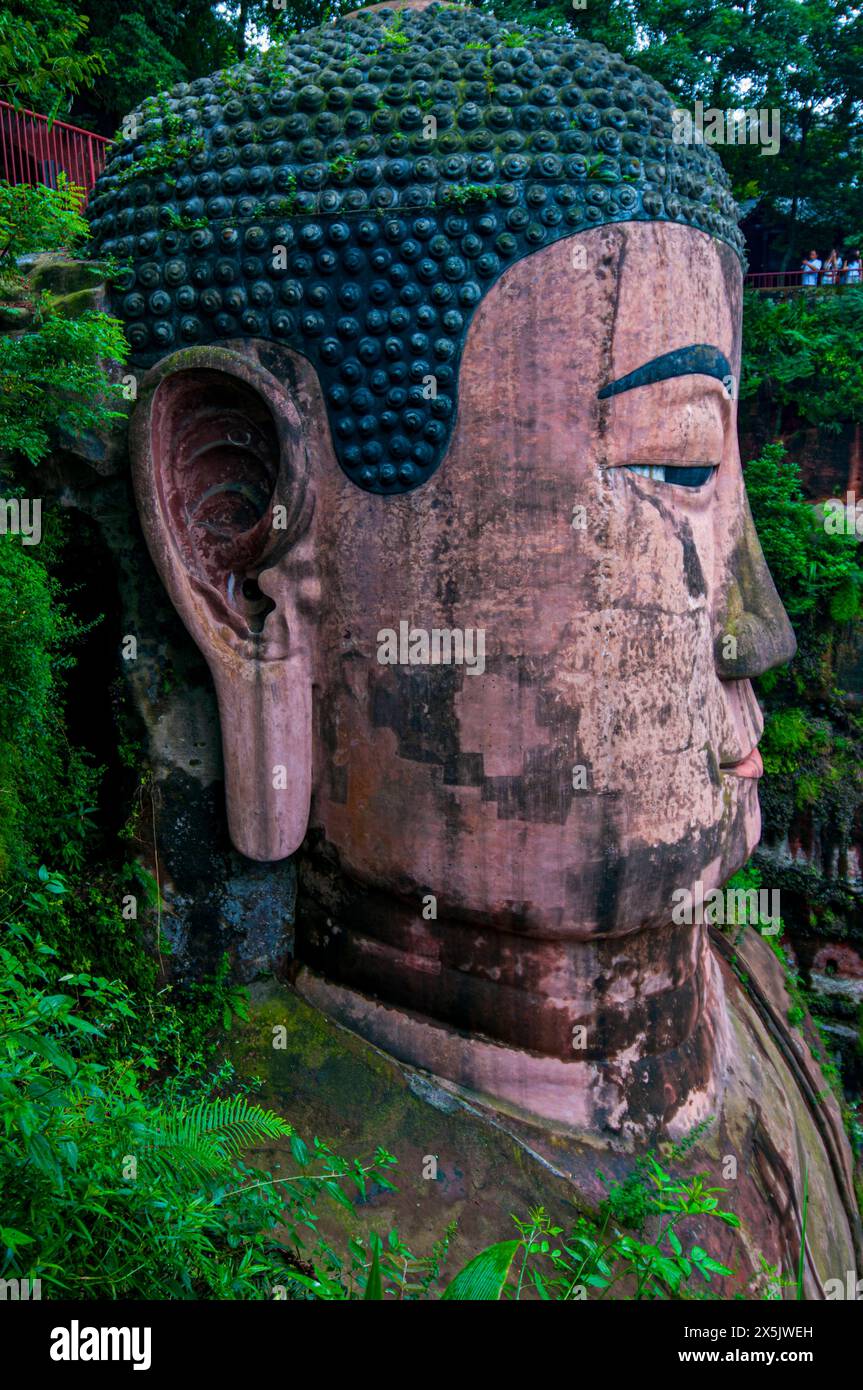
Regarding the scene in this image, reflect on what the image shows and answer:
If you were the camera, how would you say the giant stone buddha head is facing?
facing to the right of the viewer

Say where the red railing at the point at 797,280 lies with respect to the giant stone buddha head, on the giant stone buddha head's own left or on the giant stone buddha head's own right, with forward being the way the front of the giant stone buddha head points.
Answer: on the giant stone buddha head's own left
